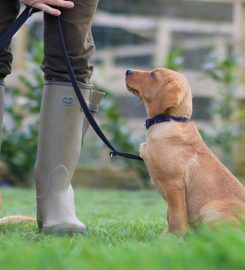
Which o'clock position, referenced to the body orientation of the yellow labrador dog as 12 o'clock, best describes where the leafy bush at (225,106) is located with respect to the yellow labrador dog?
The leafy bush is roughly at 3 o'clock from the yellow labrador dog.

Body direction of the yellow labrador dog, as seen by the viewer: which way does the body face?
to the viewer's left
